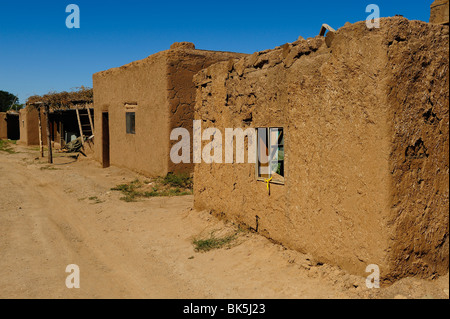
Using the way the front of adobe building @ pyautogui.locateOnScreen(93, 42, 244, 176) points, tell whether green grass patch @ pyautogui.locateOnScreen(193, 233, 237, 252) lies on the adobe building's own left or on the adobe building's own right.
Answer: on the adobe building's own left

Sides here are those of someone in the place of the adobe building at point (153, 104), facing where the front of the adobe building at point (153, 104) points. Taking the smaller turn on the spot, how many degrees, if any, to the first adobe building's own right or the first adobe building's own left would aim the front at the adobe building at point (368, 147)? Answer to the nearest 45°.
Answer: approximately 45° to the first adobe building's own left

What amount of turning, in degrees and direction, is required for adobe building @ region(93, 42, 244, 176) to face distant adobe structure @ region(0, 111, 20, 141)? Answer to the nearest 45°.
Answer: approximately 90° to its right

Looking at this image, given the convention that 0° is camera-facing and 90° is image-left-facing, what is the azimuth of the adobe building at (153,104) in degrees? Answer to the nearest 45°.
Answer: approximately 45°
